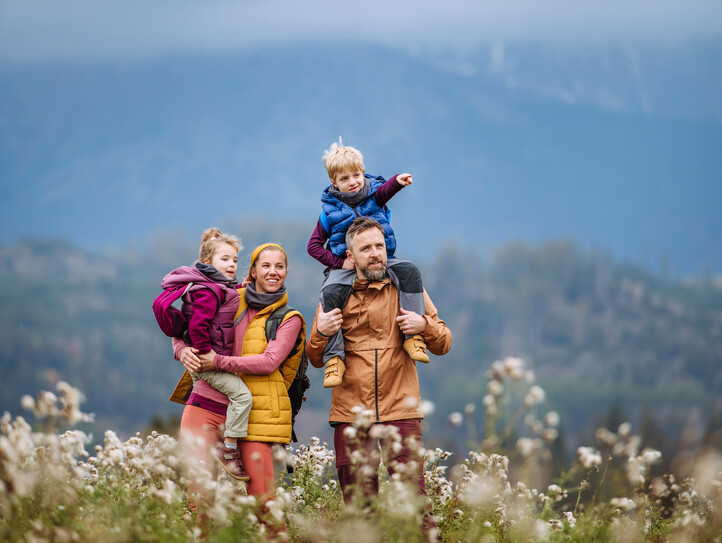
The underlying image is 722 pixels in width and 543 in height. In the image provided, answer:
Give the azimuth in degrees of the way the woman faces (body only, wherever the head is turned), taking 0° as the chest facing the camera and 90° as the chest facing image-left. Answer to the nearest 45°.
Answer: approximately 45°

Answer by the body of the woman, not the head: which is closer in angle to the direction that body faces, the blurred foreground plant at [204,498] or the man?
the blurred foreground plant

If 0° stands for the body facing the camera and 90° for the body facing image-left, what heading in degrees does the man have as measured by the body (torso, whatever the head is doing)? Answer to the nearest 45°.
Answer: approximately 0°

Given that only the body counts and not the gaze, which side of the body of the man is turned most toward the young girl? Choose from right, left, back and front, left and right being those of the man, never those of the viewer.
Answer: right

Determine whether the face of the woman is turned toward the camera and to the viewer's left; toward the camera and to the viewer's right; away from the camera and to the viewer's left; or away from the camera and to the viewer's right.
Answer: toward the camera and to the viewer's right

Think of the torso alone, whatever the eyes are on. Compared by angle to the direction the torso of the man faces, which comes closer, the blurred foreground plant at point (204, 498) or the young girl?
the blurred foreground plant

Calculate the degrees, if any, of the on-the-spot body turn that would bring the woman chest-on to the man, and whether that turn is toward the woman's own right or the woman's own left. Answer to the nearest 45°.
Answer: approximately 135° to the woman's own left
